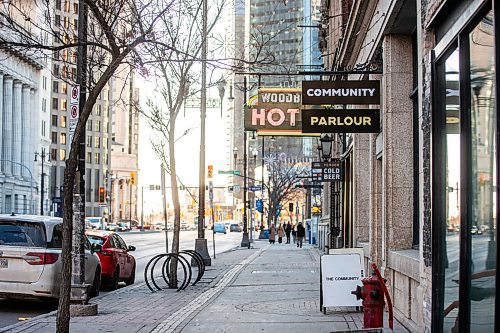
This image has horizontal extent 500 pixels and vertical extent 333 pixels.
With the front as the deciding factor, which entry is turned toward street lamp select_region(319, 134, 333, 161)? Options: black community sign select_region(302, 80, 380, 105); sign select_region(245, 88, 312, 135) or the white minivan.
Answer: the white minivan

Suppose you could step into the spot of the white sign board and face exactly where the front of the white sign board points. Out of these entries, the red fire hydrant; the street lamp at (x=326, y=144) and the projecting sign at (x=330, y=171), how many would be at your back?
2

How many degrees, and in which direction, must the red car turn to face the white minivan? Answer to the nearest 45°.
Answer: approximately 135° to its right

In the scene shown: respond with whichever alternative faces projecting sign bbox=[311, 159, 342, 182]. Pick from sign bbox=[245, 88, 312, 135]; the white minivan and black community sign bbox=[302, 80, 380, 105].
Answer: the white minivan

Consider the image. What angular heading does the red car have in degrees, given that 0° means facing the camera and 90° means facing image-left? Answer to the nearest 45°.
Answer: approximately 225°

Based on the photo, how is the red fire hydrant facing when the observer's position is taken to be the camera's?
facing to the left of the viewer

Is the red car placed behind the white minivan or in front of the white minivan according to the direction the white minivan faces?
in front

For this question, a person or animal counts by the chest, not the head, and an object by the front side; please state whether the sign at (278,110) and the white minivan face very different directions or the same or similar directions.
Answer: very different directions

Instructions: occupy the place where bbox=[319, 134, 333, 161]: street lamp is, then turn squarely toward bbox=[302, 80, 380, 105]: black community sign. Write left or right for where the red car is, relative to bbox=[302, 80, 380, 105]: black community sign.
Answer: right

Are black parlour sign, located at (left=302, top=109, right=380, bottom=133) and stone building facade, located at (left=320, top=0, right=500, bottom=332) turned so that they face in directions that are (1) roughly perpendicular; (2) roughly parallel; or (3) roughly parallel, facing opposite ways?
roughly perpendicular

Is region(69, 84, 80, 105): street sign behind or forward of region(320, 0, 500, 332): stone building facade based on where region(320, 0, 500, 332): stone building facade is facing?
forward
